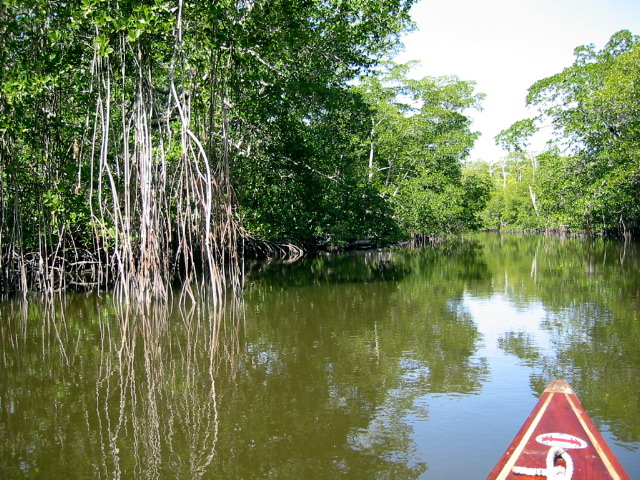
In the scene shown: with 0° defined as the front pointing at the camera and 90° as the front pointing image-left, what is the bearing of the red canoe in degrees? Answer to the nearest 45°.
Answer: approximately 180°
